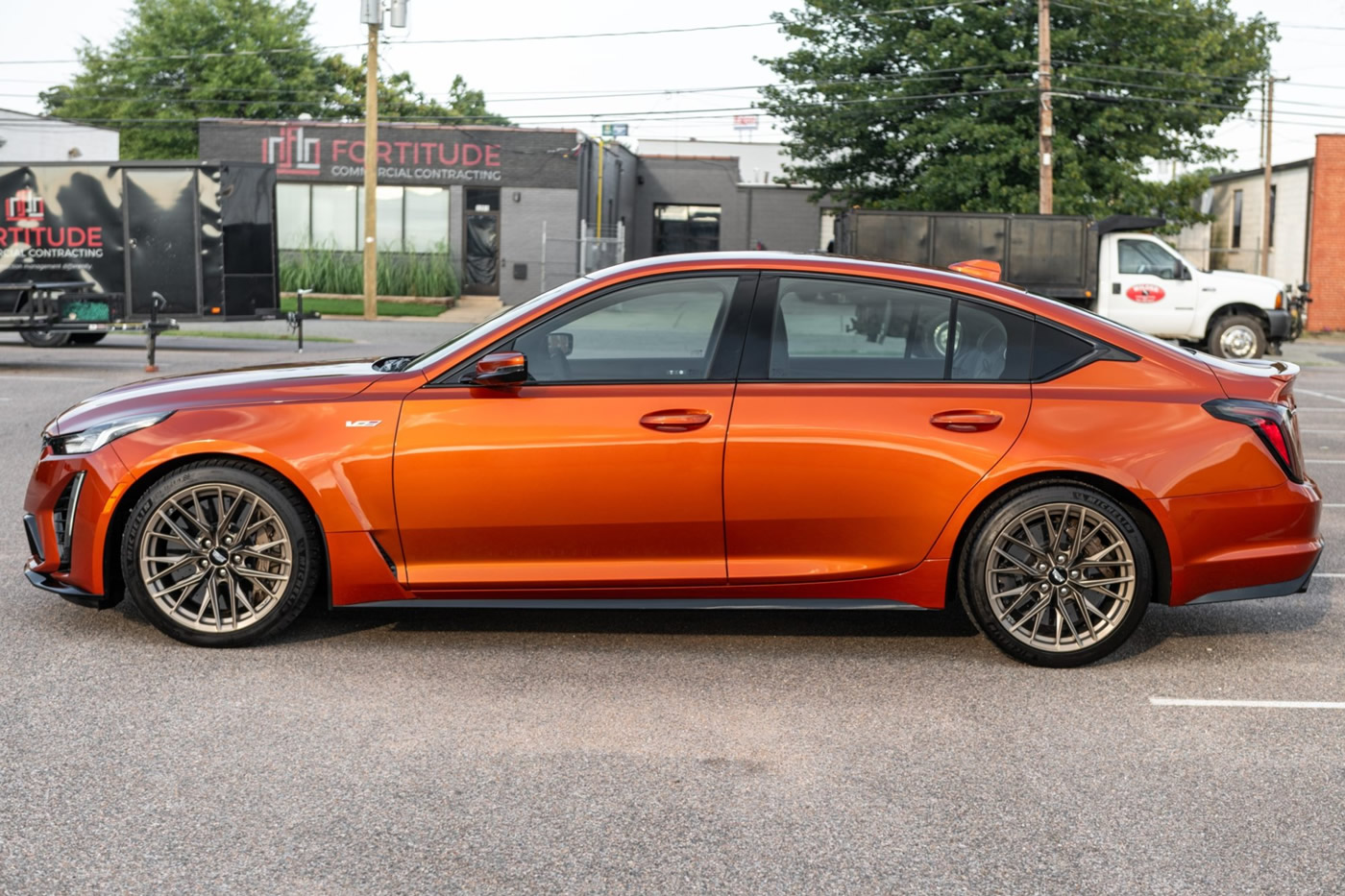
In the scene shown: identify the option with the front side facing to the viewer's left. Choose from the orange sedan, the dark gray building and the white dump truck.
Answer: the orange sedan

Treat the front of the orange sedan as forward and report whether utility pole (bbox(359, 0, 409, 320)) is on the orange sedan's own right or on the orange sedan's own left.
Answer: on the orange sedan's own right

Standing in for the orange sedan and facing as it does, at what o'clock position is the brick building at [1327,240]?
The brick building is roughly at 4 o'clock from the orange sedan.

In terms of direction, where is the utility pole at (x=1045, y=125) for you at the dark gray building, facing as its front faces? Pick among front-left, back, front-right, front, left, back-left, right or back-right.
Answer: front-left

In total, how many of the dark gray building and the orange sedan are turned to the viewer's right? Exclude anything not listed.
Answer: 0

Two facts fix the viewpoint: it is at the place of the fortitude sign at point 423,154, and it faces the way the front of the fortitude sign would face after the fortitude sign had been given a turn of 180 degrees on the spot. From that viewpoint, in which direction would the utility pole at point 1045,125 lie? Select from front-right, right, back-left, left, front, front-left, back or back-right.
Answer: back-right

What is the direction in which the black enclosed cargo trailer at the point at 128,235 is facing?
to the viewer's right

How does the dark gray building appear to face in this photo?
toward the camera

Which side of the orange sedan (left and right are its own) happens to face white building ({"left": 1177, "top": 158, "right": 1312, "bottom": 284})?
right

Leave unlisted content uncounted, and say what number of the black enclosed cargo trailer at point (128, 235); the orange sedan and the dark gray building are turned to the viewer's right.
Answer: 1

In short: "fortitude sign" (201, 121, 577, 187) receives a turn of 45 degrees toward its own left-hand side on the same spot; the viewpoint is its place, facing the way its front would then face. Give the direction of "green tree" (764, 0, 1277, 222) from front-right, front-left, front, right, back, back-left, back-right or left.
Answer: front

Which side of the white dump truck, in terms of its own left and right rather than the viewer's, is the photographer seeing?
right

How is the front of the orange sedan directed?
to the viewer's left

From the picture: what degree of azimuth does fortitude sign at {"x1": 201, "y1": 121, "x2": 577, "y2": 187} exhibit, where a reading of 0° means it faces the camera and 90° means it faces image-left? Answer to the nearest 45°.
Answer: approximately 0°

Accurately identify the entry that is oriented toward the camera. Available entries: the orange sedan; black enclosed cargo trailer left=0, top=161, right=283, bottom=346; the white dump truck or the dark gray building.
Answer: the dark gray building

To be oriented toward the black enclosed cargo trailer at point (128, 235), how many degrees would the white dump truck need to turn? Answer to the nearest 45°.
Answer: approximately 135° to its right

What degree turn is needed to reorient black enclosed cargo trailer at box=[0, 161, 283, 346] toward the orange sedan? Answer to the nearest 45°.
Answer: approximately 90° to its right

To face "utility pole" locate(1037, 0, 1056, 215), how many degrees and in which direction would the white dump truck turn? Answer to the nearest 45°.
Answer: approximately 90° to its left
